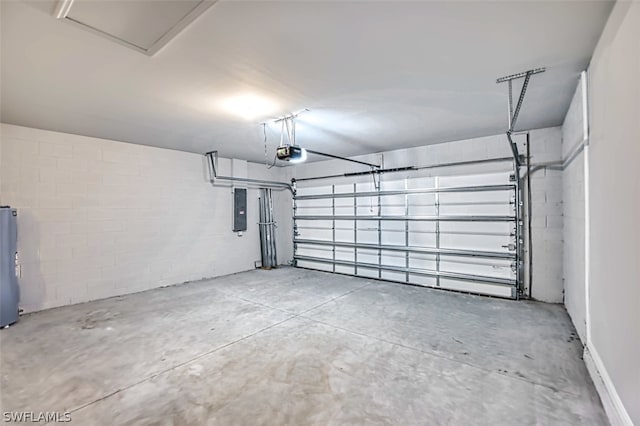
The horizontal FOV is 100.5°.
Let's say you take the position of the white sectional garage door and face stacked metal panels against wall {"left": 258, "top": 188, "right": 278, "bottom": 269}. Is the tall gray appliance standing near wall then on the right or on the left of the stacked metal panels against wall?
left

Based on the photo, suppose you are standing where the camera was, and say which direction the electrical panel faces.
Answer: facing the viewer and to the right of the viewer

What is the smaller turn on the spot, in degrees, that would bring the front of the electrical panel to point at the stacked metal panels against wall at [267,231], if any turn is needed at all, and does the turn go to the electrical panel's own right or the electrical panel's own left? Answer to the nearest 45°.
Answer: approximately 90° to the electrical panel's own left

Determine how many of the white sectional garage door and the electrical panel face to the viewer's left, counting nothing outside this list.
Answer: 0

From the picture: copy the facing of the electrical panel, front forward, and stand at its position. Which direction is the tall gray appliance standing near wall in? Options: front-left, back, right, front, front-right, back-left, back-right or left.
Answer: right

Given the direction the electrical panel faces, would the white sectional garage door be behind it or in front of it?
in front
